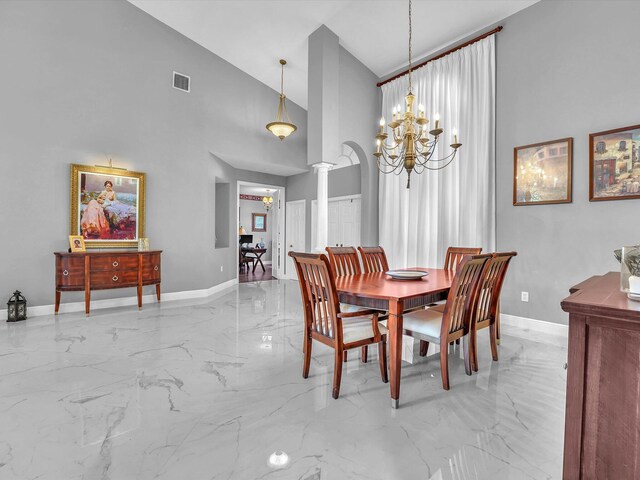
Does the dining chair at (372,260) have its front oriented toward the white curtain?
no

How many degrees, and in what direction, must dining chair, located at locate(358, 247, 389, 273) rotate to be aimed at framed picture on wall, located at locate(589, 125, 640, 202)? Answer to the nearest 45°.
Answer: approximately 45° to its left

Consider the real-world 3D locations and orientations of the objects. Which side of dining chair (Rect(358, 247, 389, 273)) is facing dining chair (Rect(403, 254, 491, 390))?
front

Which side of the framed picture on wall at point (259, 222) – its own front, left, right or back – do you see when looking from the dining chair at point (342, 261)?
front

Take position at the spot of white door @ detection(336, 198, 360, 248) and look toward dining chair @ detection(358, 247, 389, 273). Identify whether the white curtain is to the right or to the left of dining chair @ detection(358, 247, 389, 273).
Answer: left

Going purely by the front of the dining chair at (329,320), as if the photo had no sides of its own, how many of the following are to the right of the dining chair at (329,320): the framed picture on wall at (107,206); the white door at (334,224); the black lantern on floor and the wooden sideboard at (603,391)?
1

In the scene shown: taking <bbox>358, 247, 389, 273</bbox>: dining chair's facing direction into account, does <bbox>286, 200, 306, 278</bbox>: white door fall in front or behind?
behind

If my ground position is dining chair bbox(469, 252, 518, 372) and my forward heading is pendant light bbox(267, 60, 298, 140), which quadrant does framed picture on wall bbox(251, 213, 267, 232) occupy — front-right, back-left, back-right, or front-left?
front-right

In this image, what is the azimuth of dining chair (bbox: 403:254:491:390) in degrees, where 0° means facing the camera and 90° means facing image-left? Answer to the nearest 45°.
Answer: approximately 135°

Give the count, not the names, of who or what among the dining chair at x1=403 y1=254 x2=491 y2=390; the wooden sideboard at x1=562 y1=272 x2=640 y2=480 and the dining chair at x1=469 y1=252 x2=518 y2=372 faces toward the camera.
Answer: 0

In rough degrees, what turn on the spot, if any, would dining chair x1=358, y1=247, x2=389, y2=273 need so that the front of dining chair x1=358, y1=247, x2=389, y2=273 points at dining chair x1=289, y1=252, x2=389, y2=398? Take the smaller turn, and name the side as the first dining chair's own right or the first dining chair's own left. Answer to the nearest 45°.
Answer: approximately 45° to the first dining chair's own right

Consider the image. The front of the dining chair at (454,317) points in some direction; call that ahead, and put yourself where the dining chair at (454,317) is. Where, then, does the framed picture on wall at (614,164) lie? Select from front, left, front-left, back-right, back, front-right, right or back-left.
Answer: right

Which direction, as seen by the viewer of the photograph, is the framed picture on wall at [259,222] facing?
facing the viewer

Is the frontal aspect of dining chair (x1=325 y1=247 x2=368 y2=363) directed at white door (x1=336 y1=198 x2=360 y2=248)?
no

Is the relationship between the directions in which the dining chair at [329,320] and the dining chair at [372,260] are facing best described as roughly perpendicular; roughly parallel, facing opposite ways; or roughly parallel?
roughly perpendicular

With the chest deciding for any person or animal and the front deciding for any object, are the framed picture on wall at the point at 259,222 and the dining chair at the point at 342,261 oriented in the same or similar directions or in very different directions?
same or similar directions
